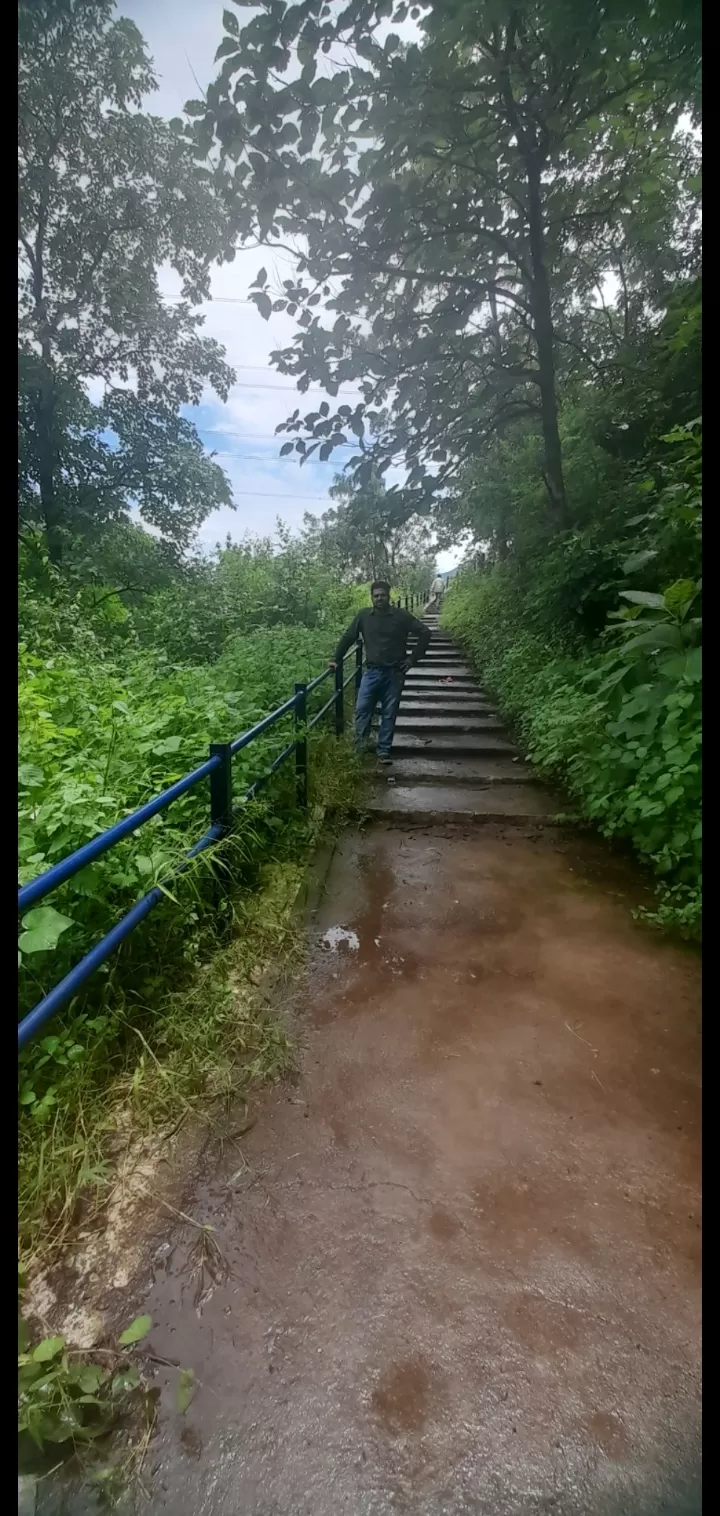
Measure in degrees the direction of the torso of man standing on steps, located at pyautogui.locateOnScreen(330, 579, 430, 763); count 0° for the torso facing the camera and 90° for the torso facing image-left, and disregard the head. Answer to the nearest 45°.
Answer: approximately 0°

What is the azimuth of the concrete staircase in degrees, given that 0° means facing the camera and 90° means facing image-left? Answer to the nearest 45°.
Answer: approximately 0°
